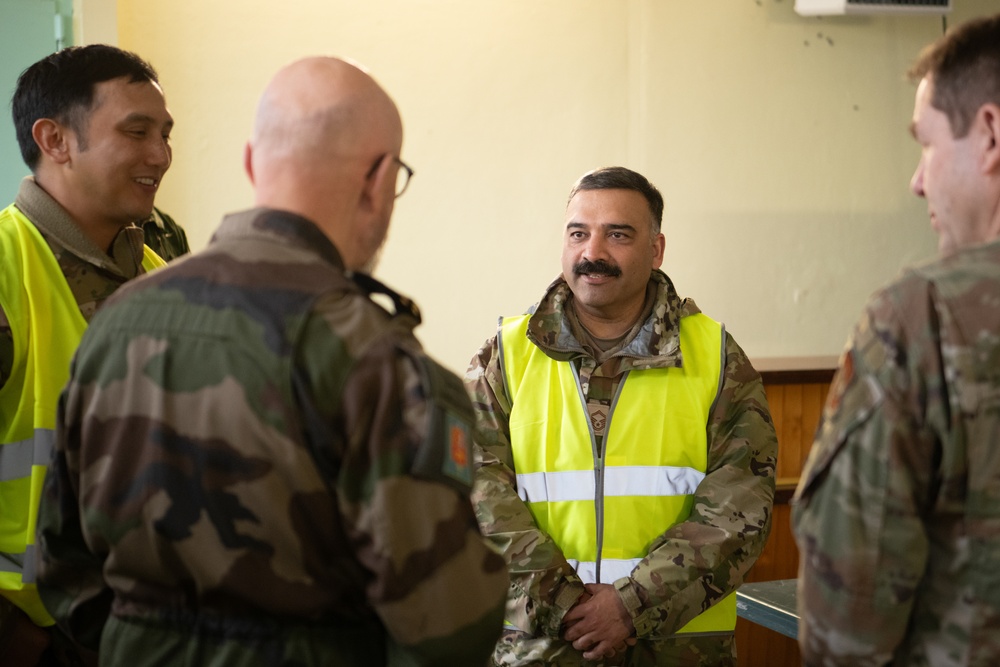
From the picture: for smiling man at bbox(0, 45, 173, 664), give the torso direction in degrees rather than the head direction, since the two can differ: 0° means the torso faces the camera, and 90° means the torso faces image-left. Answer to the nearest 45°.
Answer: approximately 315°

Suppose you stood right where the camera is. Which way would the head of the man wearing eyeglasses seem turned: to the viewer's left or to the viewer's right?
to the viewer's right

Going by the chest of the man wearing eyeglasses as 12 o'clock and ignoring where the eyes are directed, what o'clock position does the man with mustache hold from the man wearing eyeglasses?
The man with mustache is roughly at 12 o'clock from the man wearing eyeglasses.

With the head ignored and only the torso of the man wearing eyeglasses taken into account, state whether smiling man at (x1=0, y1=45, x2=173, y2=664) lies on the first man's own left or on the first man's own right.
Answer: on the first man's own left

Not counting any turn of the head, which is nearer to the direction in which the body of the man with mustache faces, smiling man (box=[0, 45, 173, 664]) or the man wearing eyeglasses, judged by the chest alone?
the man wearing eyeglasses

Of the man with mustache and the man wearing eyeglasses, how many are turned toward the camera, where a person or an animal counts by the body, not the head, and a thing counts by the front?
1

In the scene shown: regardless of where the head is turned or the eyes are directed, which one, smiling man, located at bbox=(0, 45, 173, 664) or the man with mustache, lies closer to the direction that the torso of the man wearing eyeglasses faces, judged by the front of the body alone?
the man with mustache

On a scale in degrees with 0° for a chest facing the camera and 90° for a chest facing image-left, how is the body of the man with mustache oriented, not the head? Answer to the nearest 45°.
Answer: approximately 0°

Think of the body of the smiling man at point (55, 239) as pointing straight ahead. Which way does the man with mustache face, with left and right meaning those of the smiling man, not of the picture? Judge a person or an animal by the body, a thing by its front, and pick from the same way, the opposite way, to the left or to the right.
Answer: to the right

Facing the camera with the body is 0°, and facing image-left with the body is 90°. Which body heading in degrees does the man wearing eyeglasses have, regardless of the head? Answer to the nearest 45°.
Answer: approximately 225°

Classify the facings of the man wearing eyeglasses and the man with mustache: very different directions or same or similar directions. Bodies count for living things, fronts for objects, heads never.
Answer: very different directions
